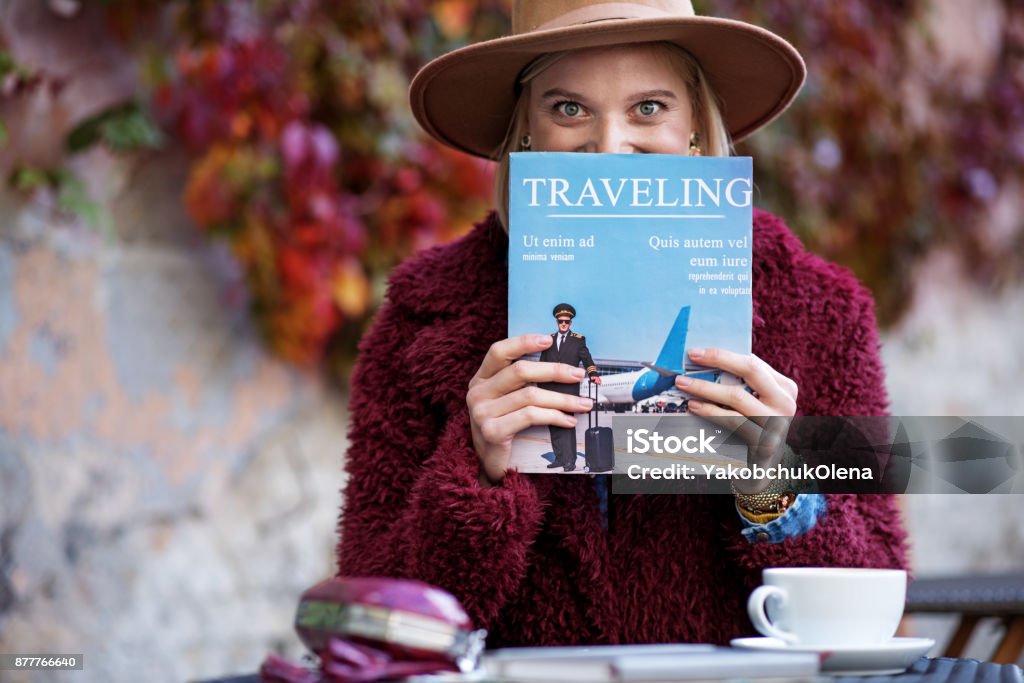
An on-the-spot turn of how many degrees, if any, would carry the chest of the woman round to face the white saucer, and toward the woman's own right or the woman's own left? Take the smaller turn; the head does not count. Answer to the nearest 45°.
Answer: approximately 45° to the woman's own left

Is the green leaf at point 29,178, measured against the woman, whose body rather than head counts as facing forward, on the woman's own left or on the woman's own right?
on the woman's own right

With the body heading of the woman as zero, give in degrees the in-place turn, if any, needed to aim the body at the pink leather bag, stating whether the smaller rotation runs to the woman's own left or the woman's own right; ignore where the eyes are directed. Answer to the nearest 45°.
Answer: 0° — they already face it

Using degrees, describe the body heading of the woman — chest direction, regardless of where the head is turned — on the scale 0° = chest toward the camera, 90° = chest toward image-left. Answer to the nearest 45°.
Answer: approximately 0°

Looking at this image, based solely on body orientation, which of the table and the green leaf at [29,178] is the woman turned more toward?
the table

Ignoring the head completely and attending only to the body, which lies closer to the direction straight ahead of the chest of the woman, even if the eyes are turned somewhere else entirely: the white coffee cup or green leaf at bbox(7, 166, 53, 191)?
the white coffee cup

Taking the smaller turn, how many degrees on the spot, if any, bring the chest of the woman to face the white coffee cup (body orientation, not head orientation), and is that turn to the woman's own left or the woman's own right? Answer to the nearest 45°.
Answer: approximately 45° to the woman's own left
